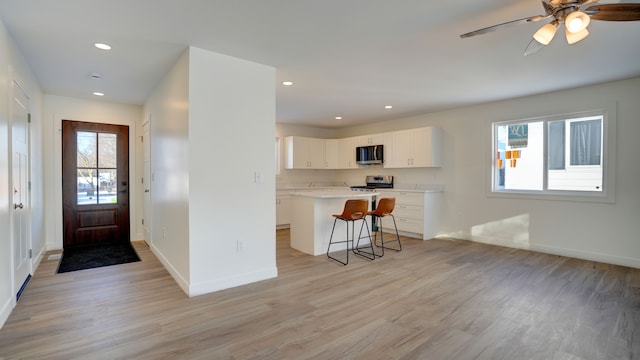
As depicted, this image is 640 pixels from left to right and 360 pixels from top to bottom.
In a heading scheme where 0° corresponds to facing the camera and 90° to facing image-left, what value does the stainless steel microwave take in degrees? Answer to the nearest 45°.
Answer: approximately 45°

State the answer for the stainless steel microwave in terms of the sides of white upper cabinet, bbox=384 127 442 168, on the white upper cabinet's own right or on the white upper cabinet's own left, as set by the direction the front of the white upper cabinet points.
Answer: on the white upper cabinet's own right

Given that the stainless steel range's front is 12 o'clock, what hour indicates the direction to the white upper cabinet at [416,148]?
The white upper cabinet is roughly at 9 o'clock from the stainless steel range.

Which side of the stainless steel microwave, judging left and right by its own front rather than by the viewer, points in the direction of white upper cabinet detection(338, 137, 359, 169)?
right

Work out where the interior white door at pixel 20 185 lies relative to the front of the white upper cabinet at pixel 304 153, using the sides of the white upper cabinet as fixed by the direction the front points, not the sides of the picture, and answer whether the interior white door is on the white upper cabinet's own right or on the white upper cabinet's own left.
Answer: on the white upper cabinet's own right

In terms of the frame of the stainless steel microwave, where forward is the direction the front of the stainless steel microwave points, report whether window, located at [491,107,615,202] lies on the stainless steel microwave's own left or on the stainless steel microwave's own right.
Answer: on the stainless steel microwave's own left

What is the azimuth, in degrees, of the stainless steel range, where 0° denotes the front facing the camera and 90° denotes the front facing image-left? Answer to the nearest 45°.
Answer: approximately 45°

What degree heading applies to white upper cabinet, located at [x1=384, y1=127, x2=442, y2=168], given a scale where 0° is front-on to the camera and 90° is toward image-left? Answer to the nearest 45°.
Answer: approximately 45°

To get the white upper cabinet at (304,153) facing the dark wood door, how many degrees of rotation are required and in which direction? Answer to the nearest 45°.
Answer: approximately 90° to its right

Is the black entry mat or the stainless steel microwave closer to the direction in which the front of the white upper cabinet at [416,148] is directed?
the black entry mat
